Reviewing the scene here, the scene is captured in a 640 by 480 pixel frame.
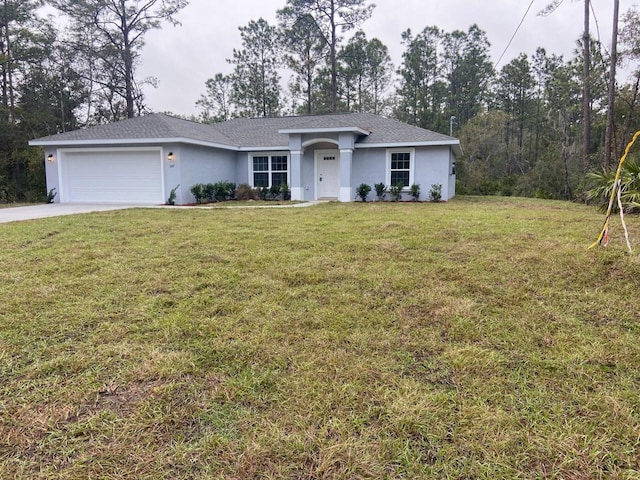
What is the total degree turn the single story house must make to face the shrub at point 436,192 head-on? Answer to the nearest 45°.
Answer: approximately 90° to its left

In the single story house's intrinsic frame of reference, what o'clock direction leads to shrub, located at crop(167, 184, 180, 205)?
The shrub is roughly at 2 o'clock from the single story house.

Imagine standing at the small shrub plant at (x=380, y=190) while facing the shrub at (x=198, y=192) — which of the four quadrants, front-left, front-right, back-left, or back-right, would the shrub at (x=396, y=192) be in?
back-left

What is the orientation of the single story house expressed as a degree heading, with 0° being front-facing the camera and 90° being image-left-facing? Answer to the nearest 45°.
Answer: approximately 0°
